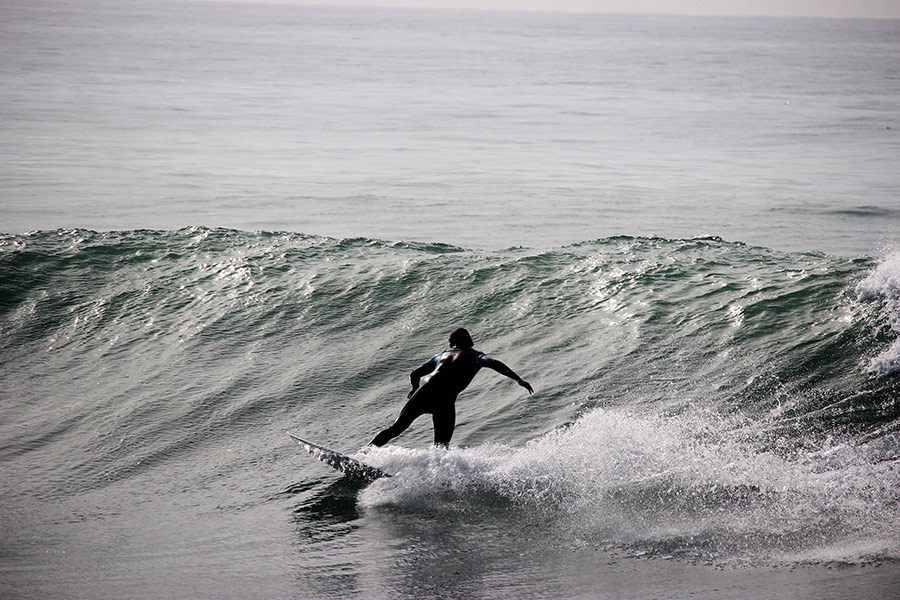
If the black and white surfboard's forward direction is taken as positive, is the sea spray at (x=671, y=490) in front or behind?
behind

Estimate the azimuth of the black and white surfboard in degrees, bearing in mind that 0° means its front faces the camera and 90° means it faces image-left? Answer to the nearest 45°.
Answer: approximately 90°
